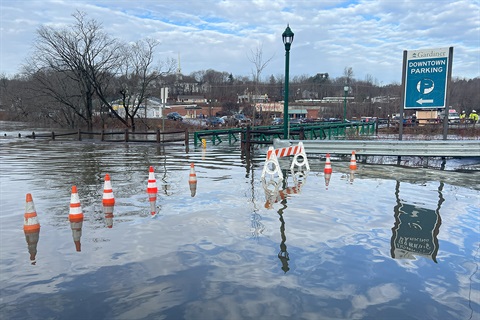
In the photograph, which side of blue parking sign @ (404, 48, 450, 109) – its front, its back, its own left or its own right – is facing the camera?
front

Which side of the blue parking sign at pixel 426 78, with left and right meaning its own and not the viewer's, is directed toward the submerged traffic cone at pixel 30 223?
front

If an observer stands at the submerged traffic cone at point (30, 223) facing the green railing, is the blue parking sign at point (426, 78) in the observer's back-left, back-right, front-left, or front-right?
front-right

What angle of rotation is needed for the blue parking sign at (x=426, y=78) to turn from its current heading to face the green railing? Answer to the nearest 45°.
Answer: approximately 135° to its right

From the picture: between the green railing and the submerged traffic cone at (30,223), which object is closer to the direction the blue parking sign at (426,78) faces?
the submerged traffic cone
